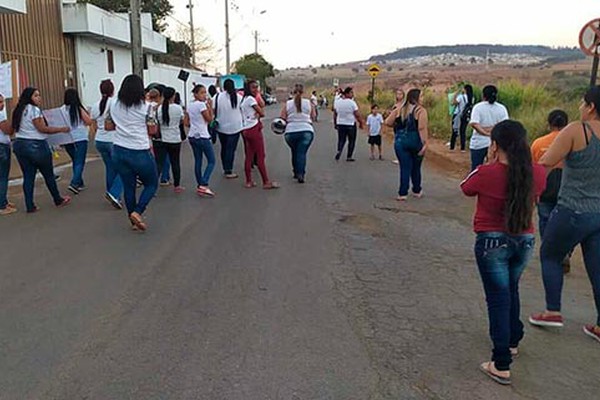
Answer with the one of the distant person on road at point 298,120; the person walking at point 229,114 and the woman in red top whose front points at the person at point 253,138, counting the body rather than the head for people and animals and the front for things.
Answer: the woman in red top

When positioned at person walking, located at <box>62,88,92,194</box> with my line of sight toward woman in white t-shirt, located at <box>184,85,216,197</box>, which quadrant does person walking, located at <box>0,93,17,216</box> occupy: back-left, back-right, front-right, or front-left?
back-right

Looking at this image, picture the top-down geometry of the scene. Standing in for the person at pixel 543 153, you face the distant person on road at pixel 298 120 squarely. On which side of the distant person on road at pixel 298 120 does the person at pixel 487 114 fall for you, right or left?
right

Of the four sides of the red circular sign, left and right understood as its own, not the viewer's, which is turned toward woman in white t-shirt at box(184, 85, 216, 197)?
right

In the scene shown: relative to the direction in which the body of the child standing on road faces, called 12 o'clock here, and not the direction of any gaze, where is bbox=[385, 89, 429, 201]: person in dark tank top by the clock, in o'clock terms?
The person in dark tank top is roughly at 12 o'clock from the child standing on road.

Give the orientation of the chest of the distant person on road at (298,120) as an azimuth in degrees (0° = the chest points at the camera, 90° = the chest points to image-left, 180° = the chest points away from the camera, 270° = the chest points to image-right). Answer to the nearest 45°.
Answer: approximately 180°

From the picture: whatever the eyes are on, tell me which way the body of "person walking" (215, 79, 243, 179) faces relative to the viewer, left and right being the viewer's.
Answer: facing away from the viewer

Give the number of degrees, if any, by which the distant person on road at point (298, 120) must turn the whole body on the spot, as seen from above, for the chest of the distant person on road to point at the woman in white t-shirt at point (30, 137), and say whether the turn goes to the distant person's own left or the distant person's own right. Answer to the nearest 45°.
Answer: approximately 135° to the distant person's own left

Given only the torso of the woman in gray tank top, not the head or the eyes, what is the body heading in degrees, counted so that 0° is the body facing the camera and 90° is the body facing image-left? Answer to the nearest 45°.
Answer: approximately 135°

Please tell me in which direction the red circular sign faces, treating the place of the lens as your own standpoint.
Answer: facing the viewer

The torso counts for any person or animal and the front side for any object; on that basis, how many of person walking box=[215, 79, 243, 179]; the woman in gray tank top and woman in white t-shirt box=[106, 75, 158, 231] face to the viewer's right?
0

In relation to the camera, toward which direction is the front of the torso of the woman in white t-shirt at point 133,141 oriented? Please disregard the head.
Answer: away from the camera

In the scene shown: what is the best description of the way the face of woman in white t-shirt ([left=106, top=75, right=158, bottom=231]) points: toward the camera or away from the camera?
away from the camera
